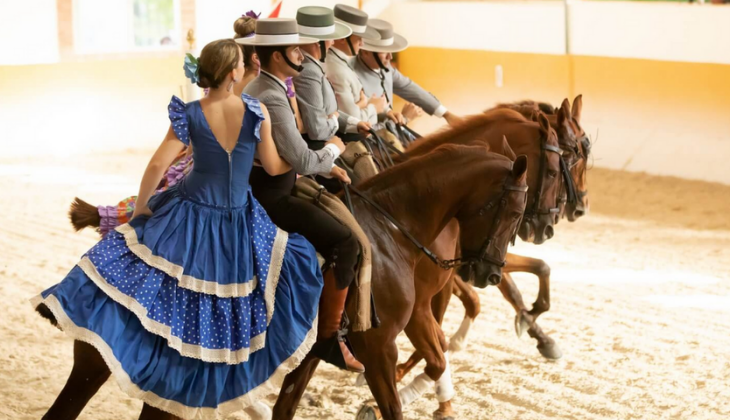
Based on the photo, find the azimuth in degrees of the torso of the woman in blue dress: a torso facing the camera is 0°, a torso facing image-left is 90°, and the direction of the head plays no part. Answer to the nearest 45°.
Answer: approximately 180°

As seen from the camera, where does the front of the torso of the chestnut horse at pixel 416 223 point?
to the viewer's right
